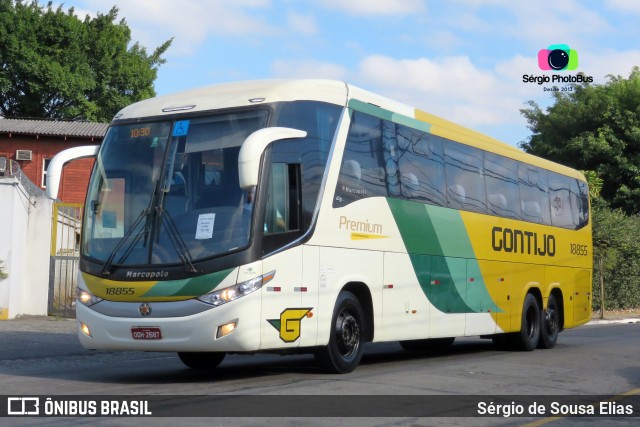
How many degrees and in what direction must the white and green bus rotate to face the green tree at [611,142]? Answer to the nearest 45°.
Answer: approximately 180°

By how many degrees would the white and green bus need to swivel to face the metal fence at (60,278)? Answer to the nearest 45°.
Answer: approximately 90° to its right

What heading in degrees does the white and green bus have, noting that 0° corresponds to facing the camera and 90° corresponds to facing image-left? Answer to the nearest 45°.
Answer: approximately 45°
